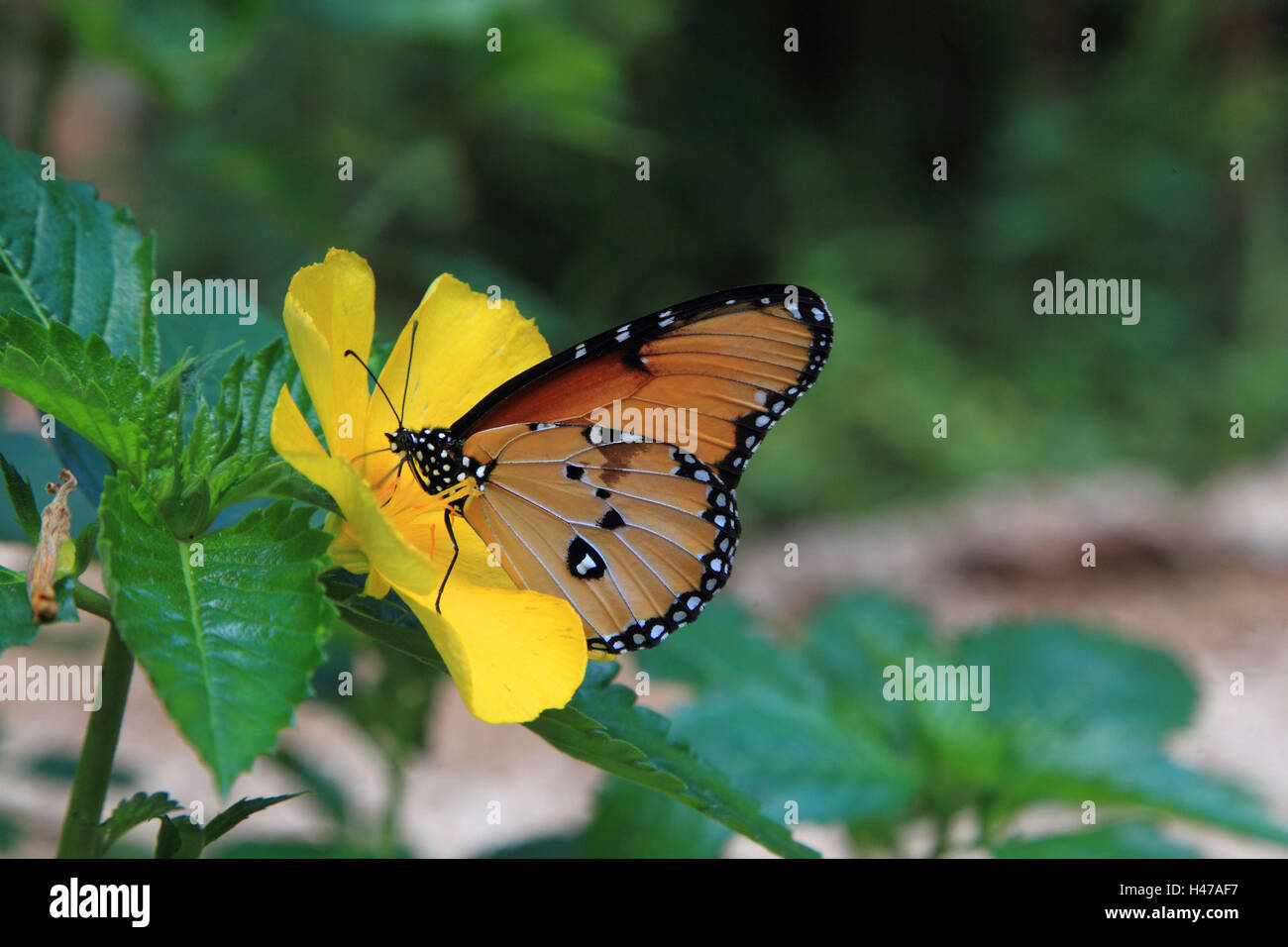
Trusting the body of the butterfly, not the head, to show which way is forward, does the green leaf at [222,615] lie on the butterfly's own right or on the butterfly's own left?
on the butterfly's own left

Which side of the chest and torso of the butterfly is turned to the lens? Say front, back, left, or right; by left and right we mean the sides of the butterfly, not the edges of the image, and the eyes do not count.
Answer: left
